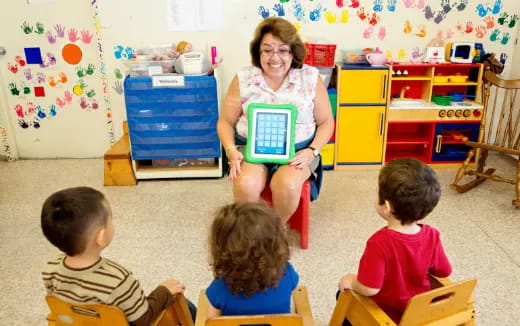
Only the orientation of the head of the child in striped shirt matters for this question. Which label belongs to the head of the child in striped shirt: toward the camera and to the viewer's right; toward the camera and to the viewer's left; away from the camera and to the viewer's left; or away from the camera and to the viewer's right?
away from the camera and to the viewer's right

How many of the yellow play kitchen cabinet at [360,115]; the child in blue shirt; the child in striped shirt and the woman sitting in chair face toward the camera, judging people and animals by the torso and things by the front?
2

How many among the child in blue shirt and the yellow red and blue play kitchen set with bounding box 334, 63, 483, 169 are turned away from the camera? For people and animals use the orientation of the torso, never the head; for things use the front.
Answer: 1

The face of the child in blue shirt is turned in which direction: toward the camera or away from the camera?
away from the camera

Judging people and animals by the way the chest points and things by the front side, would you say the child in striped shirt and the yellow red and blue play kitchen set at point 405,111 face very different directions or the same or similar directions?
very different directions

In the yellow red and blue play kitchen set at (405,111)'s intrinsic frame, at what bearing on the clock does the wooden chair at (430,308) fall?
The wooden chair is roughly at 12 o'clock from the yellow red and blue play kitchen set.

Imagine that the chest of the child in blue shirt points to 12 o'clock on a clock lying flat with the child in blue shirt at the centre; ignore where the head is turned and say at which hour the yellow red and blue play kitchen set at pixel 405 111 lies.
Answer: The yellow red and blue play kitchen set is roughly at 1 o'clock from the child in blue shirt.

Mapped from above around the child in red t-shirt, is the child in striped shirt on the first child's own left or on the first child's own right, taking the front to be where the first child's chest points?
on the first child's own left

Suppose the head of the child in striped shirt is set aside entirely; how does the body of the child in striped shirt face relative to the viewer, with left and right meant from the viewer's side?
facing away from the viewer and to the right of the viewer

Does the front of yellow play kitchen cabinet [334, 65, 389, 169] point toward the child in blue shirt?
yes

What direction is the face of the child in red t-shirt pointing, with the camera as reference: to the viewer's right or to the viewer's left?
to the viewer's left

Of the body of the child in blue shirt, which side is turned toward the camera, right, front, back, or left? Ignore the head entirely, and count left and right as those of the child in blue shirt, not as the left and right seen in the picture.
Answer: back

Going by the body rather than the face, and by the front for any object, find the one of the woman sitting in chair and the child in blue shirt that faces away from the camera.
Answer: the child in blue shirt
